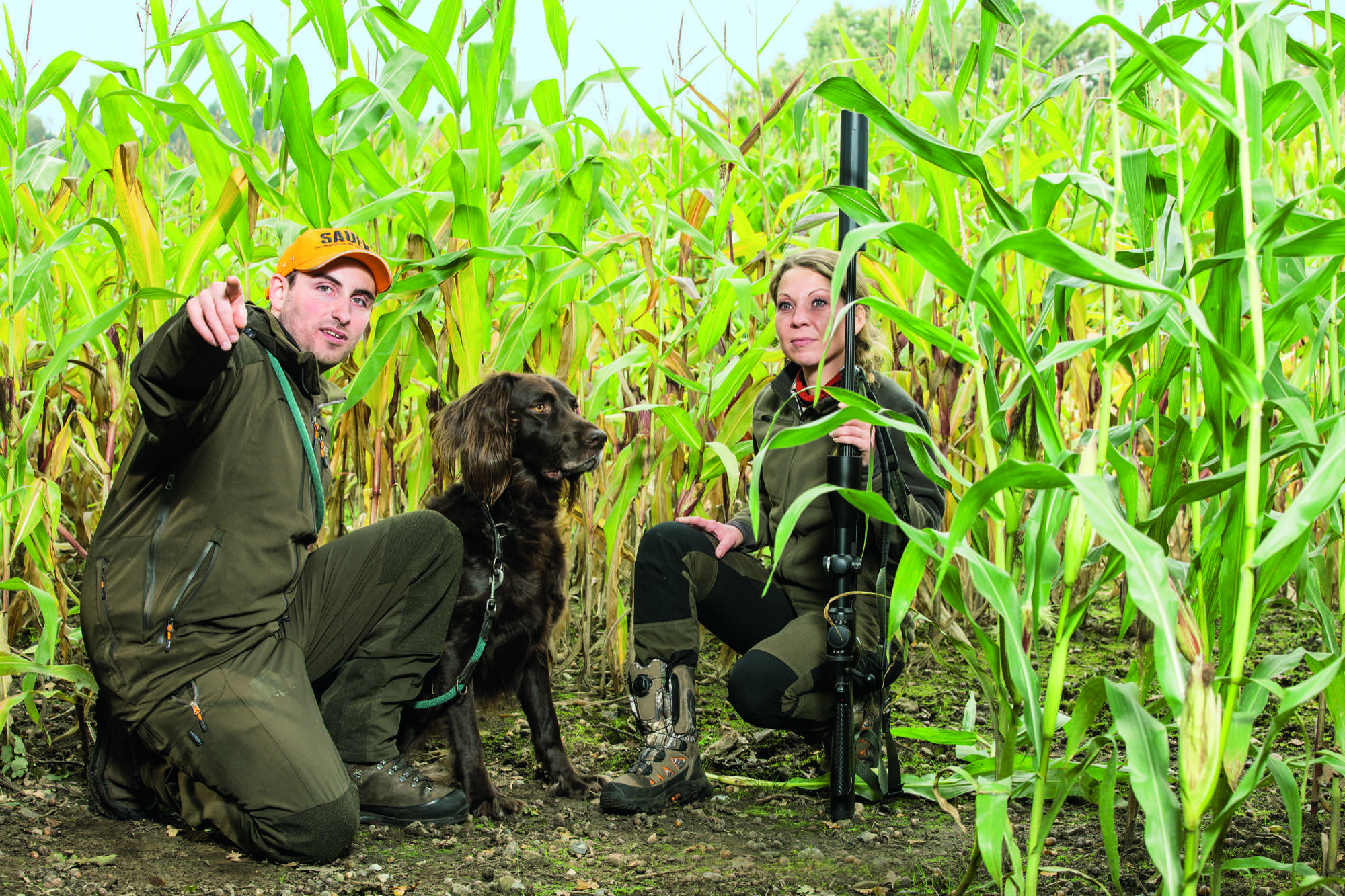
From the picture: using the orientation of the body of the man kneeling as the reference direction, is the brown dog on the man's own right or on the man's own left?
on the man's own left

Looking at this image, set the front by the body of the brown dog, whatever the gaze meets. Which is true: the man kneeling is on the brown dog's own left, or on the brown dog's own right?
on the brown dog's own right

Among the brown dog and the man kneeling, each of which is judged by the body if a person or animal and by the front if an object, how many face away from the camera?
0

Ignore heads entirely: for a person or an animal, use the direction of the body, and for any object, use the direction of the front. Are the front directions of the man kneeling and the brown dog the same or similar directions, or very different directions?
same or similar directions

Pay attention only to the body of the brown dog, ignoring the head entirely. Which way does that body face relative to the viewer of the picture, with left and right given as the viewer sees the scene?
facing the viewer and to the right of the viewer
